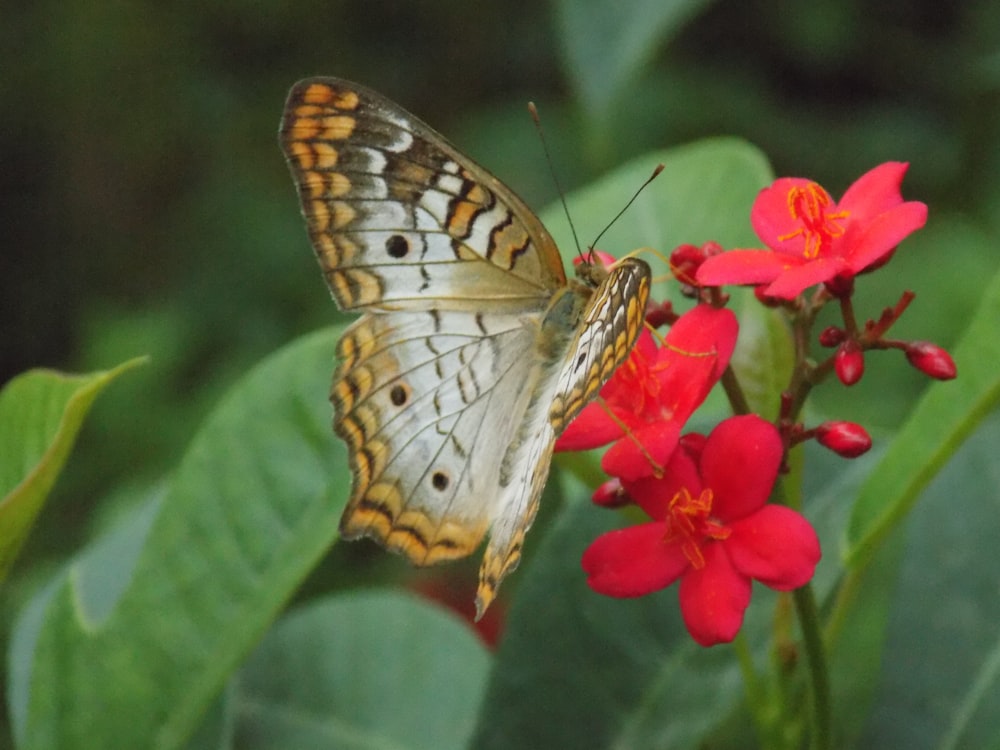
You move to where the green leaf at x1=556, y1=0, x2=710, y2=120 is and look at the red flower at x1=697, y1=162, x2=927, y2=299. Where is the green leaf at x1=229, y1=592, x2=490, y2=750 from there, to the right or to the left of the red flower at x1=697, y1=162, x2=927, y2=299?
right

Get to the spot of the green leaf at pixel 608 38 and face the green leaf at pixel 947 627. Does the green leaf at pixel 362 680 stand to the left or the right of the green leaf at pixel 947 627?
right

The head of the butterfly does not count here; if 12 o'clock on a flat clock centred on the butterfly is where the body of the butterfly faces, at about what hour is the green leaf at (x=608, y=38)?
The green leaf is roughly at 11 o'clock from the butterfly.

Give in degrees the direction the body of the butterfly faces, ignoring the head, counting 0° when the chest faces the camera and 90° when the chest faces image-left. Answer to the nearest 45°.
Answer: approximately 225°
